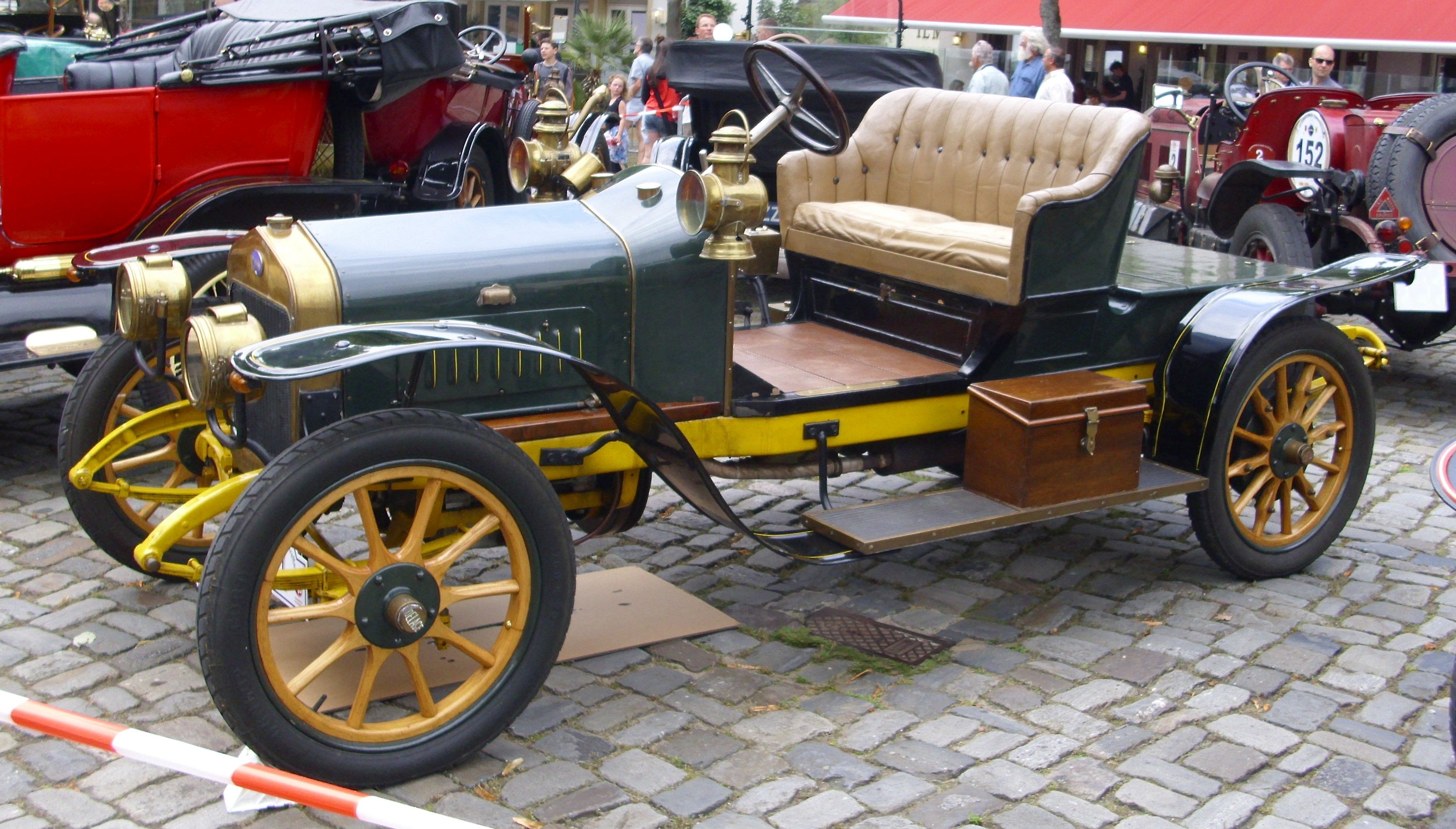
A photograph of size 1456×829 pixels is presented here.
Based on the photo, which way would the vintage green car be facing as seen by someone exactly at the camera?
facing the viewer and to the left of the viewer

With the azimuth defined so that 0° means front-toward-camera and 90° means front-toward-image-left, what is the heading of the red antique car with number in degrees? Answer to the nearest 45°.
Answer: approximately 135°

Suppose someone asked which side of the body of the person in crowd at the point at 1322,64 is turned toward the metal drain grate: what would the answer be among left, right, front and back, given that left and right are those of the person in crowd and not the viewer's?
front

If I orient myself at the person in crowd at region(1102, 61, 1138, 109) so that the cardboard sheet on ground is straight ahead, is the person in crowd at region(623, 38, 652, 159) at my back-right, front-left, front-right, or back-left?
front-right

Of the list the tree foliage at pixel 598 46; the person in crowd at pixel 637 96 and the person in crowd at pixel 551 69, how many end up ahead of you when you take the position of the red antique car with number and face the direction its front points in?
3

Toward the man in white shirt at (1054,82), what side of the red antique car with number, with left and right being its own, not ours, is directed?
front

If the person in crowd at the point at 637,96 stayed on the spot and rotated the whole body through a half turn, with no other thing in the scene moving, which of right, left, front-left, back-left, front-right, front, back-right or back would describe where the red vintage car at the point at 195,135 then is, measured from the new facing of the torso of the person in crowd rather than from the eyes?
right

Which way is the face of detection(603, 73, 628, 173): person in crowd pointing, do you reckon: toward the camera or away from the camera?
toward the camera

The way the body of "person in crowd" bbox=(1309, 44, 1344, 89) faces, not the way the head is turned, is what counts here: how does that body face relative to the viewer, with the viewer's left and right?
facing the viewer
